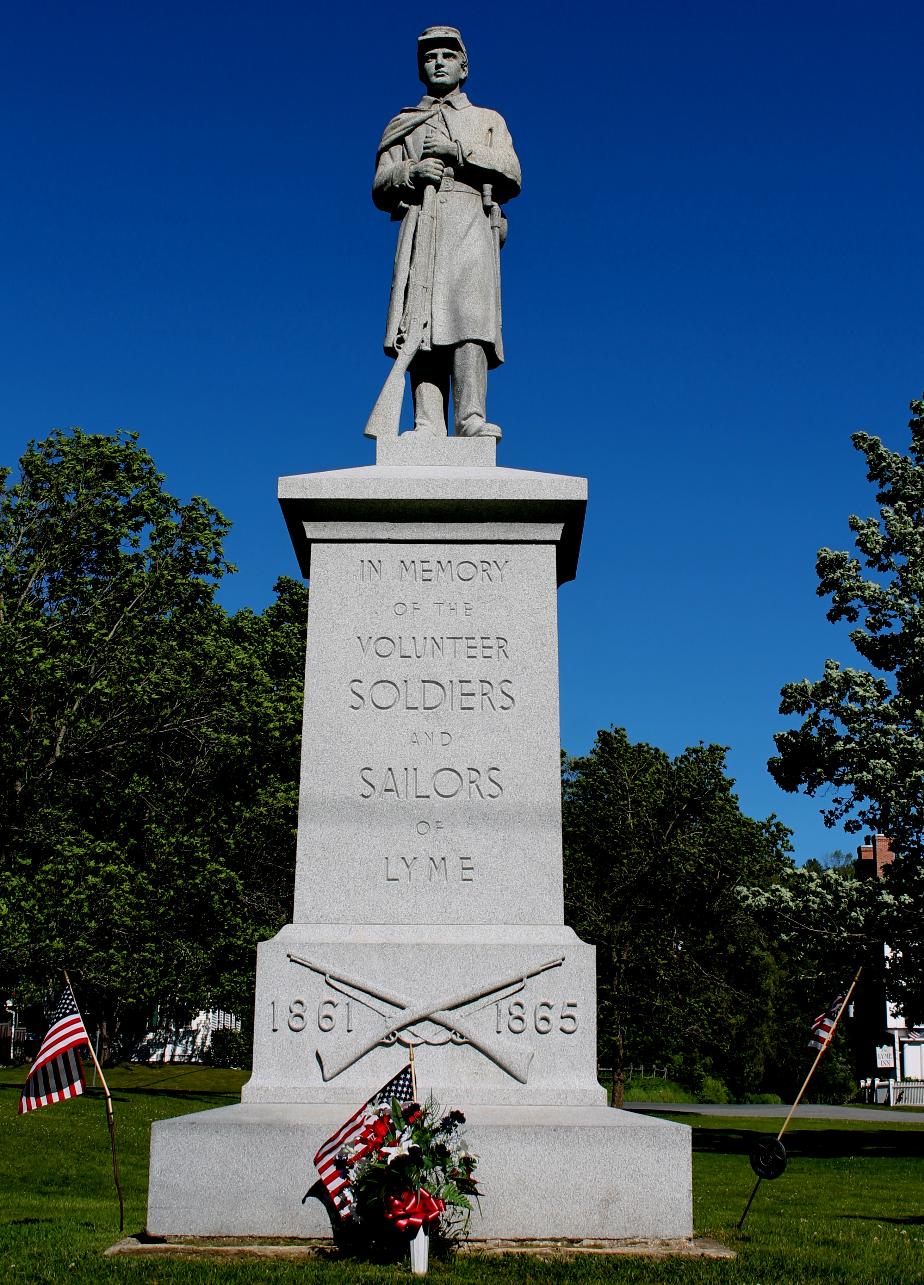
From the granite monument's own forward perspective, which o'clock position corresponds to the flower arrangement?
The flower arrangement is roughly at 12 o'clock from the granite monument.

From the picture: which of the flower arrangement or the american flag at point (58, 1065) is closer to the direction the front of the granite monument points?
the flower arrangement

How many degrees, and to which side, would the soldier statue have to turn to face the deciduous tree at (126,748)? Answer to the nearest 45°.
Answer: approximately 180°

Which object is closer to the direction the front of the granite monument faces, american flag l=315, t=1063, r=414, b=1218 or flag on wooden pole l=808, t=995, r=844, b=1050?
the american flag

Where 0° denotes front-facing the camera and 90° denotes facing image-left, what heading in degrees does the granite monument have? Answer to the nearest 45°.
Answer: approximately 0°

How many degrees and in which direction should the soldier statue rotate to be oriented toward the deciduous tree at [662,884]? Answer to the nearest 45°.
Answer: approximately 180°

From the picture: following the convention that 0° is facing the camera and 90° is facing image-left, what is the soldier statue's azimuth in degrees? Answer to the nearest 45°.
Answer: approximately 0°

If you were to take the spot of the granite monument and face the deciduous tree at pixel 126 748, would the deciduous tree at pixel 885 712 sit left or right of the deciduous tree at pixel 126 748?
right
